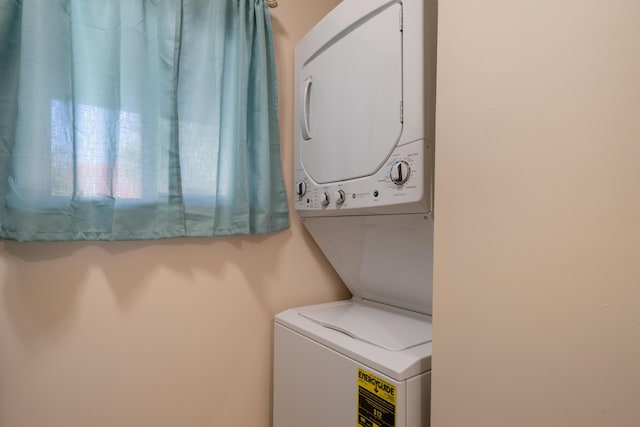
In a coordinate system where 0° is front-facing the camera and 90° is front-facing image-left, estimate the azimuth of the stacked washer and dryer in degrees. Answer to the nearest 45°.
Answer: approximately 45°

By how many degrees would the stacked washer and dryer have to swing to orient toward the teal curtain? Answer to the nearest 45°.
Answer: approximately 45° to its right
